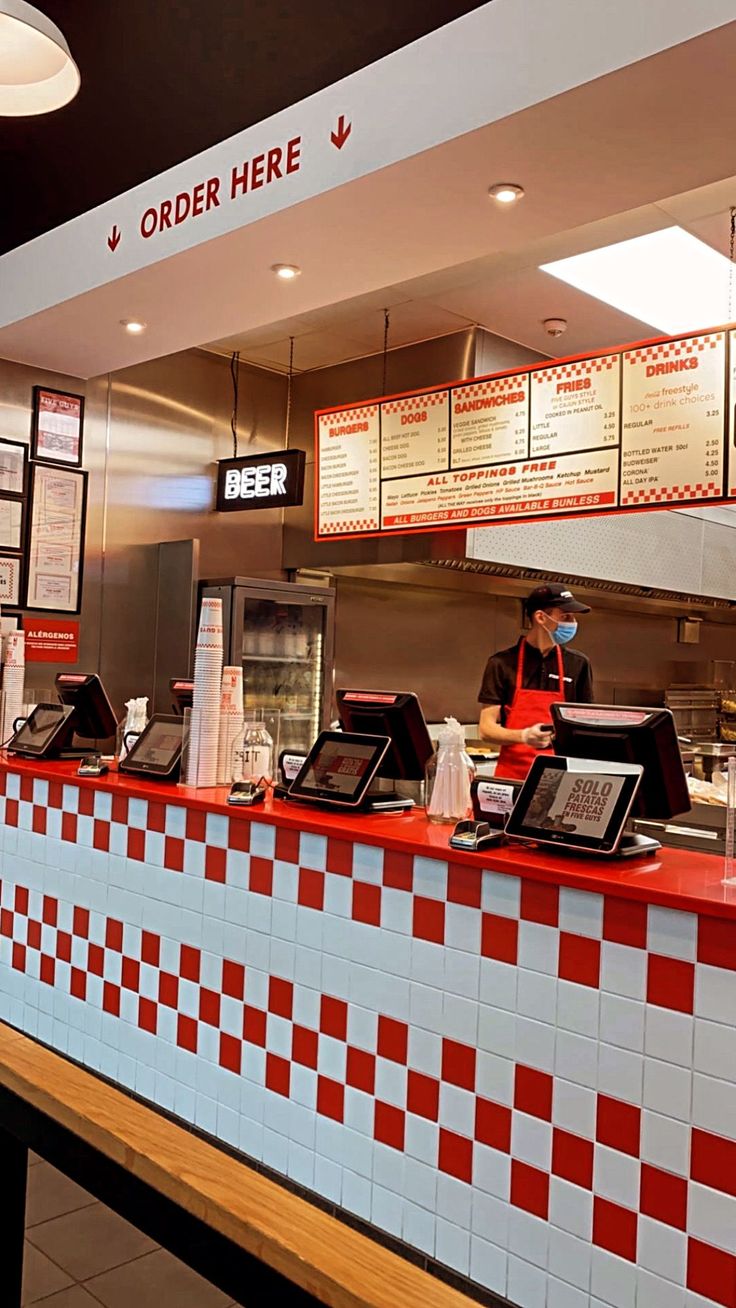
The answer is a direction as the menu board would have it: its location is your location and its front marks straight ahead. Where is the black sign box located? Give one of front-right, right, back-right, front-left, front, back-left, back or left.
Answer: right

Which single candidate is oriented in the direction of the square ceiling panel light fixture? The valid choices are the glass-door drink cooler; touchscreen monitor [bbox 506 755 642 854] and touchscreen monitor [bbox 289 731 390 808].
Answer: the glass-door drink cooler

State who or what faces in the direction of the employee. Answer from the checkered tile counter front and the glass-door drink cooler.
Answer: the glass-door drink cooler

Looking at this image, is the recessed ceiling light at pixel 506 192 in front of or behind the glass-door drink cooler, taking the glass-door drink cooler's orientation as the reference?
in front

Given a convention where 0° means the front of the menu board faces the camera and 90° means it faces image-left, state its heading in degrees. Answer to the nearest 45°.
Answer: approximately 45°
